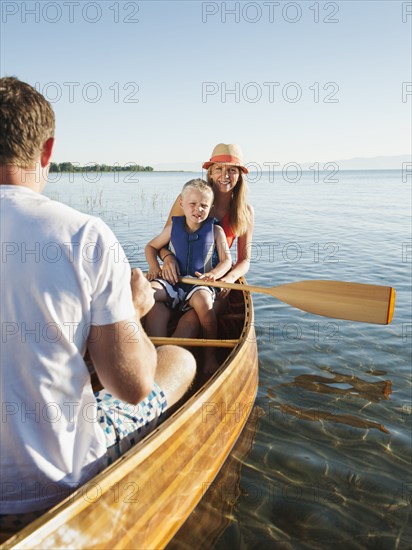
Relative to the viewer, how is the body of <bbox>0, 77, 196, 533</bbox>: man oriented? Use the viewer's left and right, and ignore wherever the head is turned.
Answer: facing away from the viewer and to the right of the viewer

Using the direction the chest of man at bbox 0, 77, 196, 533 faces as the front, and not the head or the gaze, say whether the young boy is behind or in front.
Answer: in front

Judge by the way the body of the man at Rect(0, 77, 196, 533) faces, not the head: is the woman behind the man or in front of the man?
in front
